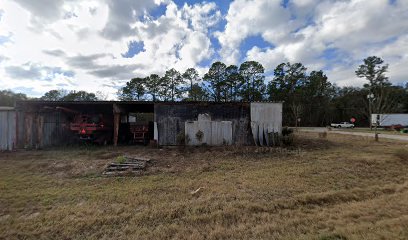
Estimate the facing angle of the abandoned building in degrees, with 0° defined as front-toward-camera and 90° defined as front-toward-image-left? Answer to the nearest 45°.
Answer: approximately 0°

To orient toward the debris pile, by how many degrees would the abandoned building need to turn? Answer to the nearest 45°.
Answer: approximately 45° to its right
